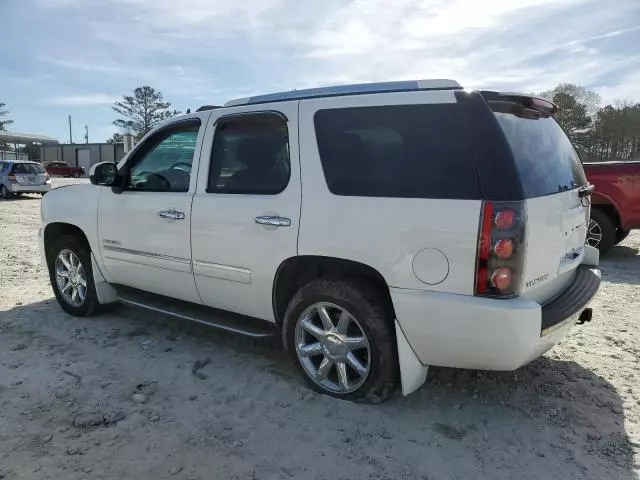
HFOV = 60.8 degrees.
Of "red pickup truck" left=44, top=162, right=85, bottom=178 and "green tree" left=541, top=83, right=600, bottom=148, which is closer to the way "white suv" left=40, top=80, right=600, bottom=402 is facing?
the red pickup truck

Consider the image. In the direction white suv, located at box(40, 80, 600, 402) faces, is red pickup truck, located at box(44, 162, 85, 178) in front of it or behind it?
in front

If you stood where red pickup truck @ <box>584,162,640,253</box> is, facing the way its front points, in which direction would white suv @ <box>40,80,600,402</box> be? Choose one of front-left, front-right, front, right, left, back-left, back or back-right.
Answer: back-left

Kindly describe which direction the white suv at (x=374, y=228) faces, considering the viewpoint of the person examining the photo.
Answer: facing away from the viewer and to the left of the viewer

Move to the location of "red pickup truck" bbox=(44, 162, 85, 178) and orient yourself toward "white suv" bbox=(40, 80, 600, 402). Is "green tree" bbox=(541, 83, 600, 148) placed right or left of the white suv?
left

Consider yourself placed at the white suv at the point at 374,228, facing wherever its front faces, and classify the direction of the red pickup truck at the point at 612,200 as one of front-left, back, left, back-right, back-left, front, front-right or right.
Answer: right

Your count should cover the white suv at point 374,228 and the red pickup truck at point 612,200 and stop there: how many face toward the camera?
0

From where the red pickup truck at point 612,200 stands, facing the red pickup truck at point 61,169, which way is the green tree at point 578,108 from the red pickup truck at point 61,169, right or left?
right

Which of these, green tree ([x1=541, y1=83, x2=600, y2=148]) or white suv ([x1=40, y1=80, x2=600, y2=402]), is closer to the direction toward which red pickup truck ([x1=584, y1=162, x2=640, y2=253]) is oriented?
the green tree

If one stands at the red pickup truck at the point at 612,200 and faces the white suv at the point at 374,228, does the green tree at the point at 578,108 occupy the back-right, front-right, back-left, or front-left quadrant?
back-right

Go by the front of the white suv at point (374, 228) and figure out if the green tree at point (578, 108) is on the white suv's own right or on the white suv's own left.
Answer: on the white suv's own right
